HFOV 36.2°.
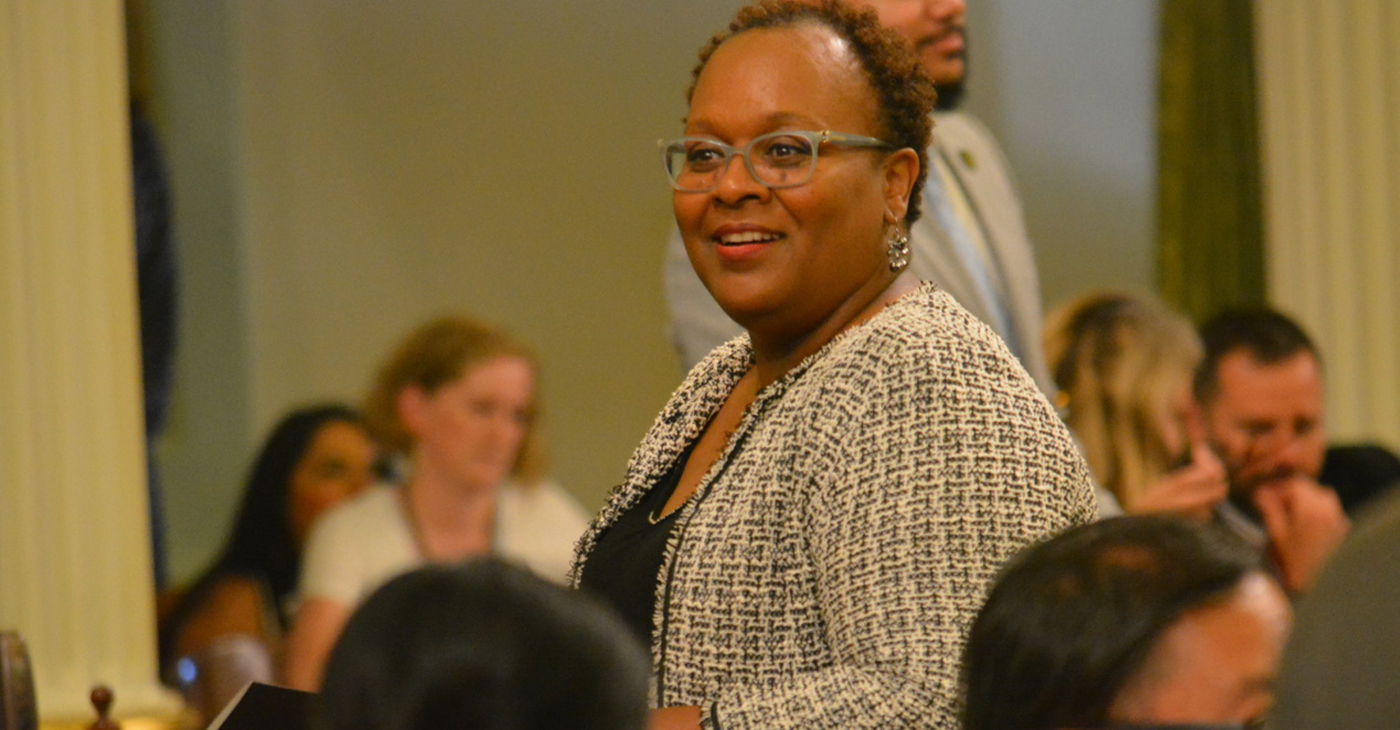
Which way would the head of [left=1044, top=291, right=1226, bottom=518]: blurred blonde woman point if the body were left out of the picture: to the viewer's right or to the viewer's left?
to the viewer's right

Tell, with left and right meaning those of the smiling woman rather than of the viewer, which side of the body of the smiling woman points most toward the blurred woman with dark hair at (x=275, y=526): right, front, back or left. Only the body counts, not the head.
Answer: right

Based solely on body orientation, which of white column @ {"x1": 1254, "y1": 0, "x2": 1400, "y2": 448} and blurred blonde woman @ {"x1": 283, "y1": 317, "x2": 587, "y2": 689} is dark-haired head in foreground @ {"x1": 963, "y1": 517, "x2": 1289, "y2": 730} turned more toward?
the white column

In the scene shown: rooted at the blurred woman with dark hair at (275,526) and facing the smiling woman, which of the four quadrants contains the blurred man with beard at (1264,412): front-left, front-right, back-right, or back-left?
front-left

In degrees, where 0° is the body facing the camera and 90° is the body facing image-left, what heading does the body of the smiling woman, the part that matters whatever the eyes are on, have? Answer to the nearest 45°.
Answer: approximately 45°

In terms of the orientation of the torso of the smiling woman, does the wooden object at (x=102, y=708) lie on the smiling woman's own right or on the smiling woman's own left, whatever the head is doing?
on the smiling woman's own right

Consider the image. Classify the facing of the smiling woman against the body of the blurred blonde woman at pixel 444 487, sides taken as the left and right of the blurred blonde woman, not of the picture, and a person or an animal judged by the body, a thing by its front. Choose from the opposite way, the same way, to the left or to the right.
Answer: to the right

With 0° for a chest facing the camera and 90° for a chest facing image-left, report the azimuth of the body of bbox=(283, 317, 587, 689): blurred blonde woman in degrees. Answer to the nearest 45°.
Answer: approximately 315°

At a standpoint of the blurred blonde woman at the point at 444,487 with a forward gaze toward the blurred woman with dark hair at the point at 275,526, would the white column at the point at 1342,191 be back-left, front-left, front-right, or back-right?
back-right

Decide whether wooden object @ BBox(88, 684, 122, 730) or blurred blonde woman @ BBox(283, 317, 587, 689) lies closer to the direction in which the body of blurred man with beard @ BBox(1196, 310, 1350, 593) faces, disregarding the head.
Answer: the wooden object

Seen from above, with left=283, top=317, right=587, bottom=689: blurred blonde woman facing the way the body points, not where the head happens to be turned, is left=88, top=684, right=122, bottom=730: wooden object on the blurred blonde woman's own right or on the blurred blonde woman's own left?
on the blurred blonde woman's own right
